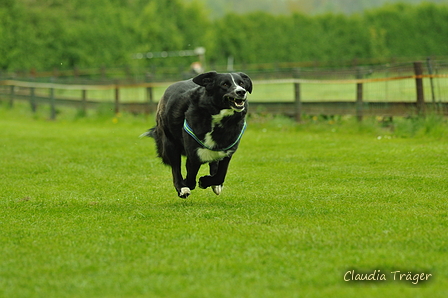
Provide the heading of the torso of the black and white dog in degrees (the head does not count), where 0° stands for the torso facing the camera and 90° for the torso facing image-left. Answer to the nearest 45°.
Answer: approximately 315°

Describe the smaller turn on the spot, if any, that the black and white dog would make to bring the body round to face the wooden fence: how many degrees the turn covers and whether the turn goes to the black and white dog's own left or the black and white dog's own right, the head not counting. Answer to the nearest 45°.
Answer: approximately 135° to the black and white dog's own left
